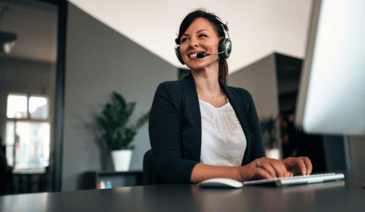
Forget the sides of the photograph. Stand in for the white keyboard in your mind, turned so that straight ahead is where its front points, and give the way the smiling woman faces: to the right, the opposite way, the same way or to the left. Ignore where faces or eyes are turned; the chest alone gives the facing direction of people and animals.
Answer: the opposite way

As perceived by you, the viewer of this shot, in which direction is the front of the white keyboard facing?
facing away from the viewer and to the left of the viewer

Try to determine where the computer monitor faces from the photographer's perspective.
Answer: facing away from the viewer and to the left of the viewer

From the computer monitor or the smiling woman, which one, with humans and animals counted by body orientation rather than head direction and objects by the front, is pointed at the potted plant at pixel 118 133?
the computer monitor

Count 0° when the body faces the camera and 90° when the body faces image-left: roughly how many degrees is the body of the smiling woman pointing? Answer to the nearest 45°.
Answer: approximately 315°

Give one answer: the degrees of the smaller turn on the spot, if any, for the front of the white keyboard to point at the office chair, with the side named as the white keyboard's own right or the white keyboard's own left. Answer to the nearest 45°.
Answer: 0° — it already faces it

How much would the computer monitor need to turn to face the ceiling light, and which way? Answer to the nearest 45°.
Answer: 0° — it already faces it
